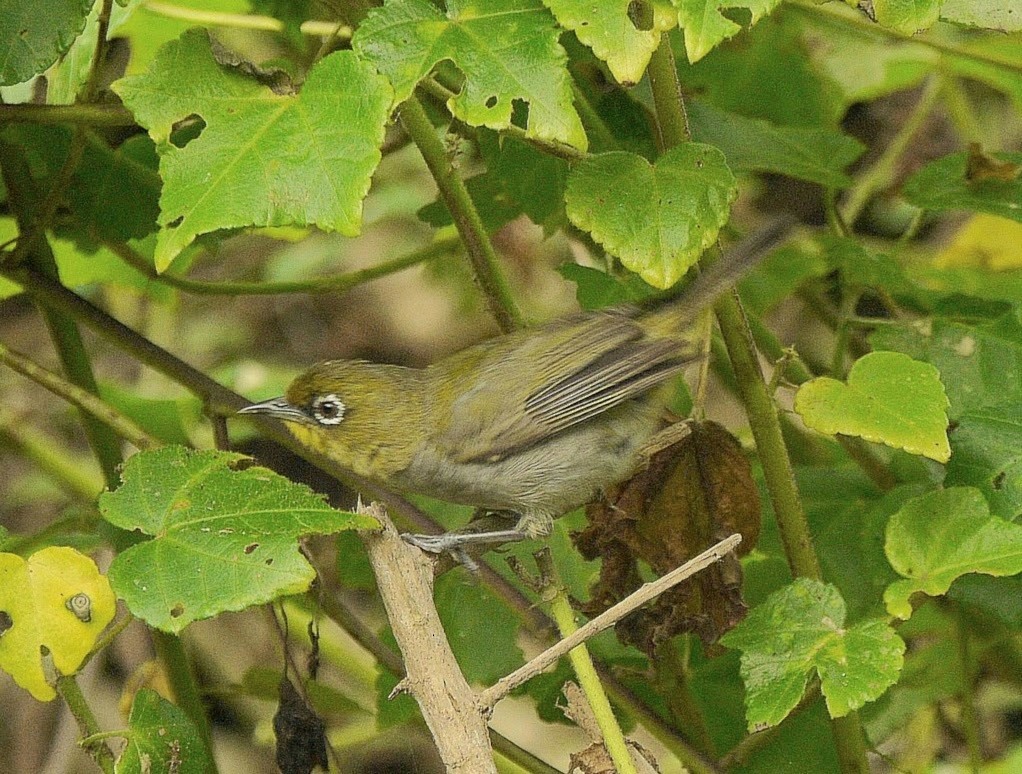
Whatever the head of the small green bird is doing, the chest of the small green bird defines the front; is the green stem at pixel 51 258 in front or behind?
in front

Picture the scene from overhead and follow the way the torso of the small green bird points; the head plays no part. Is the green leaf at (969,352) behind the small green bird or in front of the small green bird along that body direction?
behind

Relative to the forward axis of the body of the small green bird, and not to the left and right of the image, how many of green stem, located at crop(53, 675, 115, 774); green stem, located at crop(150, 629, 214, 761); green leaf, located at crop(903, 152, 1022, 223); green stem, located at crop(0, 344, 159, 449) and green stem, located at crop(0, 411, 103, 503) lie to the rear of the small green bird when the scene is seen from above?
1

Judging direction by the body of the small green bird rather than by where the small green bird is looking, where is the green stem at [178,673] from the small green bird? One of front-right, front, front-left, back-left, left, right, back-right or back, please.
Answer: front

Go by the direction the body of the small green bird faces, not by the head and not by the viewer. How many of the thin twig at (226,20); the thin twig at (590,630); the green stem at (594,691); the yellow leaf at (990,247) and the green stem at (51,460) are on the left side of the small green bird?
2

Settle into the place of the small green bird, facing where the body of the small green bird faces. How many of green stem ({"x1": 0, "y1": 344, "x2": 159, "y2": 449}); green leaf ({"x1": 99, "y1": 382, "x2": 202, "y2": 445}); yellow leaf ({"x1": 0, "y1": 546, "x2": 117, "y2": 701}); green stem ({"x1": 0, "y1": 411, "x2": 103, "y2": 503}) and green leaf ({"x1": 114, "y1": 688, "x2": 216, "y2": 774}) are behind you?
0

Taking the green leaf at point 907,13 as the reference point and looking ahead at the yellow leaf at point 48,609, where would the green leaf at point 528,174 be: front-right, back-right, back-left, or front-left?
front-right

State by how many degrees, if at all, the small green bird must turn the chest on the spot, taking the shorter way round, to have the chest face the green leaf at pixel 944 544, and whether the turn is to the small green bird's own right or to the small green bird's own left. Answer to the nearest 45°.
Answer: approximately 135° to the small green bird's own left

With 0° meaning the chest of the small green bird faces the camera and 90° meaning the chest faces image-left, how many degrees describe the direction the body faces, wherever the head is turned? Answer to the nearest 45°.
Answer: approximately 90°

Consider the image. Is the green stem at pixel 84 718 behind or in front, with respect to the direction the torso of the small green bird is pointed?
in front

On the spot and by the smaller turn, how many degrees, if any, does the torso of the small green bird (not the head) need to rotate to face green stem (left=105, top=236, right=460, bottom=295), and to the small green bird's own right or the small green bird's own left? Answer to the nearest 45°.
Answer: approximately 45° to the small green bird's own right

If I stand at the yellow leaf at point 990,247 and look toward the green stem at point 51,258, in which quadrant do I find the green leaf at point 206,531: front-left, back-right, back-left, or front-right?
front-left

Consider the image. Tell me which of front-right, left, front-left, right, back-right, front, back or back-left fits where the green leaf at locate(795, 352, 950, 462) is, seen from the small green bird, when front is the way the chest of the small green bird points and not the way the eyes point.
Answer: back-left

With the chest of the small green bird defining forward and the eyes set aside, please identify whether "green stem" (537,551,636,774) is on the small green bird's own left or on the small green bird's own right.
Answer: on the small green bird's own left
